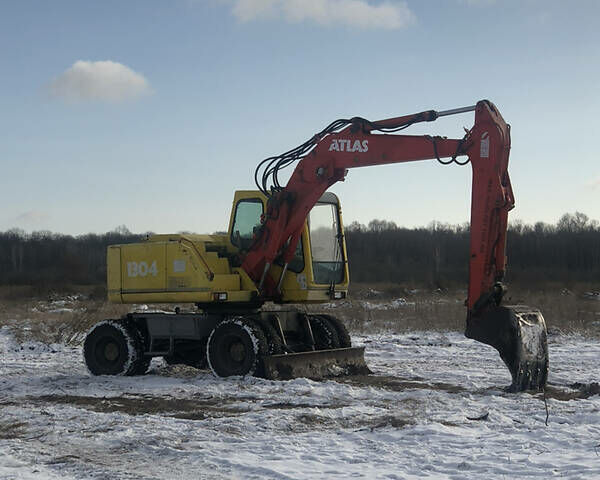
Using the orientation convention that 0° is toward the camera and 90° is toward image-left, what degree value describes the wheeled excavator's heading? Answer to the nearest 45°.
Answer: approximately 315°
